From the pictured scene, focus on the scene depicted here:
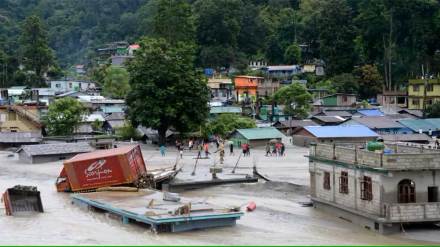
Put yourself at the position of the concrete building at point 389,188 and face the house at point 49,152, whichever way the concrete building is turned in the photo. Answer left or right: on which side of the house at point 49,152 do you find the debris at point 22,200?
left

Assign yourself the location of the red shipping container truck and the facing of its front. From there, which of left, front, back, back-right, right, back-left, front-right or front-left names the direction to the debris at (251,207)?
back

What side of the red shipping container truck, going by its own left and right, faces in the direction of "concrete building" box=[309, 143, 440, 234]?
back
